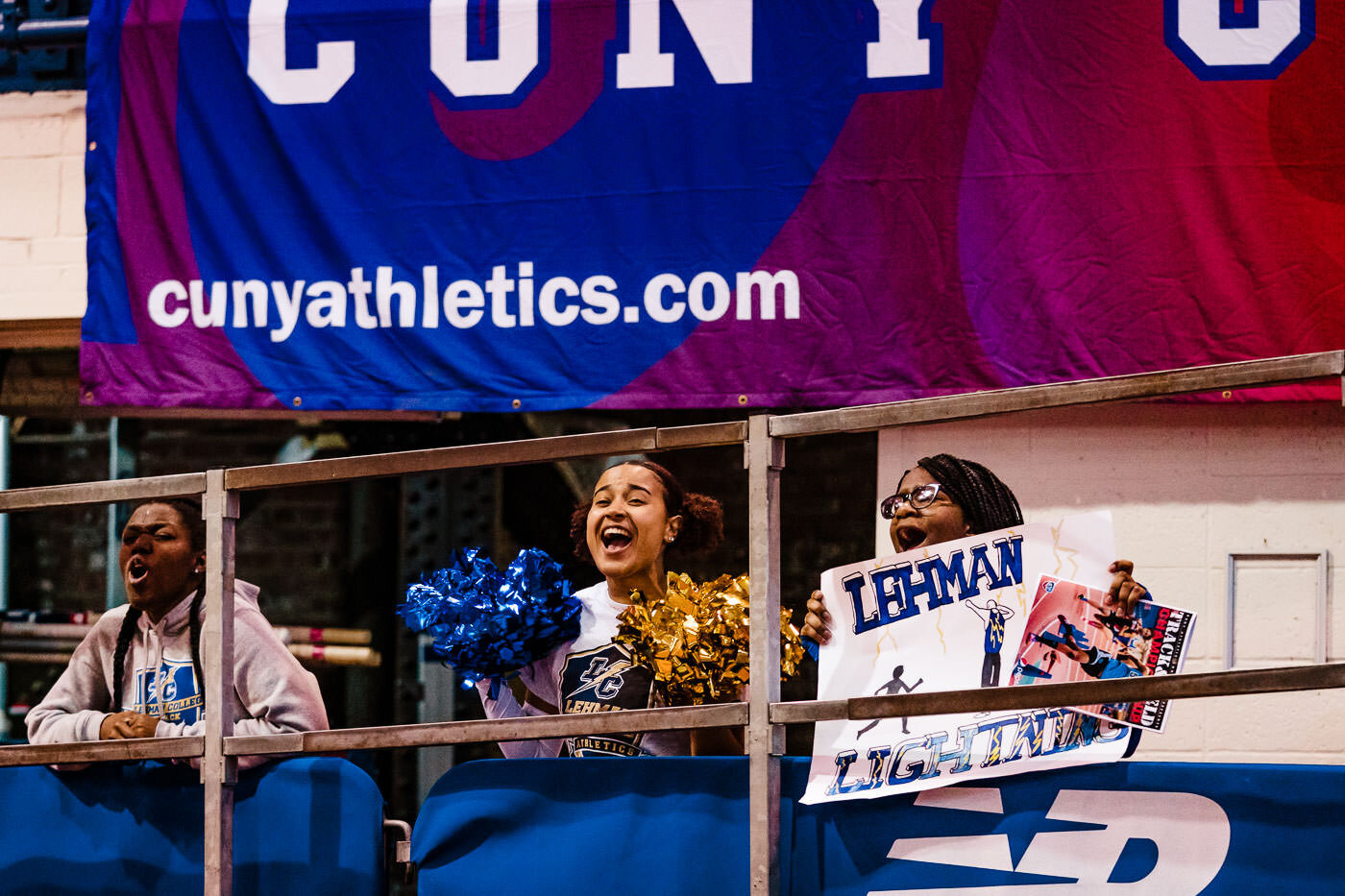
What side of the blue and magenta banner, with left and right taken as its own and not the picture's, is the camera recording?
front

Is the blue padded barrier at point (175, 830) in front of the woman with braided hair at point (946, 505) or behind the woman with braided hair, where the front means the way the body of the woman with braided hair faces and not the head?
in front

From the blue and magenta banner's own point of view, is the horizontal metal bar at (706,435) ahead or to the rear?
ahead

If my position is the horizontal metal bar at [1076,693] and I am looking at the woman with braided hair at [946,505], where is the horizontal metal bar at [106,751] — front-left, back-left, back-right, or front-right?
front-left

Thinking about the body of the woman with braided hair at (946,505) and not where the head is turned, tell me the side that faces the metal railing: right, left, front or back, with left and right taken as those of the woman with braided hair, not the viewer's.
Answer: front

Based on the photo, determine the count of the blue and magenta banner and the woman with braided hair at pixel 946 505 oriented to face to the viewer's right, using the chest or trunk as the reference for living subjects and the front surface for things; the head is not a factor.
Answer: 0

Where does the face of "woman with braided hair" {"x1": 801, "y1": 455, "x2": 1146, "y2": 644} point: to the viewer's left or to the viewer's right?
to the viewer's left

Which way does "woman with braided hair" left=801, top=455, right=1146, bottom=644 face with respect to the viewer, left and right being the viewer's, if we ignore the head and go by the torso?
facing the viewer and to the left of the viewer

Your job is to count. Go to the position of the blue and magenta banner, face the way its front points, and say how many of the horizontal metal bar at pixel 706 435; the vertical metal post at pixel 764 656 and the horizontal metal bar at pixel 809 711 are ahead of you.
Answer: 3

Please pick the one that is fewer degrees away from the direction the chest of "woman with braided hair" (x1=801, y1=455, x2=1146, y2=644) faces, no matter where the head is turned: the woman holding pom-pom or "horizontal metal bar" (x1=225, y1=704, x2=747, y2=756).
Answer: the horizontal metal bar

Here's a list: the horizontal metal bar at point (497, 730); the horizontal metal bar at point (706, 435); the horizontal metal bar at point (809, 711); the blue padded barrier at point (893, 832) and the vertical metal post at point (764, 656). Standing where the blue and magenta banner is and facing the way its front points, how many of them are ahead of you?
5

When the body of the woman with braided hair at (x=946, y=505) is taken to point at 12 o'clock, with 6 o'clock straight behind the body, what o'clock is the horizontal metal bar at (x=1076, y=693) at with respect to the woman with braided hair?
The horizontal metal bar is roughly at 10 o'clock from the woman with braided hair.

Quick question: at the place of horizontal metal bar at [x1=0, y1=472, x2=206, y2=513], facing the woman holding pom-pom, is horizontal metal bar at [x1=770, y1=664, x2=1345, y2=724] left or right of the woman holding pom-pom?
right

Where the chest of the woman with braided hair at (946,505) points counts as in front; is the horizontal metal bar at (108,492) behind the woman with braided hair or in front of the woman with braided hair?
in front
